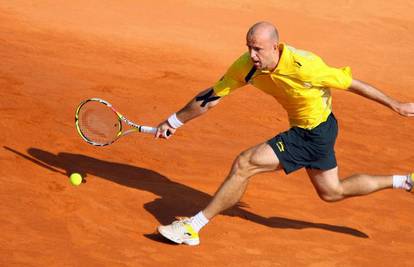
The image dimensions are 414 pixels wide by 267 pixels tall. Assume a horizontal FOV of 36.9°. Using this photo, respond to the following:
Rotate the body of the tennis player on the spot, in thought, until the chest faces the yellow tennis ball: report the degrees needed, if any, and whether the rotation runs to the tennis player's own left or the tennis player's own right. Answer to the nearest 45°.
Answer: approximately 45° to the tennis player's own right

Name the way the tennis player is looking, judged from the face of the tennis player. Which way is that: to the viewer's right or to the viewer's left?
to the viewer's left

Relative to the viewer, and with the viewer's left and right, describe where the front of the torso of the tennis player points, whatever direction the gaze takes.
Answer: facing the viewer and to the left of the viewer
